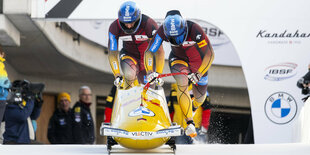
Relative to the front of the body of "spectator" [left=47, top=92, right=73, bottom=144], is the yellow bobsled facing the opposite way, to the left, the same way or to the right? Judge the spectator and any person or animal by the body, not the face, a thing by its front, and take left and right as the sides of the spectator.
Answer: the same way

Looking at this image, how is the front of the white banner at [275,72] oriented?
toward the camera

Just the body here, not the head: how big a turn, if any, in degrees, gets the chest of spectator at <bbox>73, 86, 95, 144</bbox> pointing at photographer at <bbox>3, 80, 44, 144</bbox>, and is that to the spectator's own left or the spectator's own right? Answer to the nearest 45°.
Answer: approximately 90° to the spectator's own right

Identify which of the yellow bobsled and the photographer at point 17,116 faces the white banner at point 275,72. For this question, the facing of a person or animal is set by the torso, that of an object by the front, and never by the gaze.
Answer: the photographer

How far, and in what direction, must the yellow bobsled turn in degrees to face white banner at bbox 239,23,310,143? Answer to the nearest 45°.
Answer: approximately 135° to its left

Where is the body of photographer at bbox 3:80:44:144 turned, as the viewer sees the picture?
to the viewer's right

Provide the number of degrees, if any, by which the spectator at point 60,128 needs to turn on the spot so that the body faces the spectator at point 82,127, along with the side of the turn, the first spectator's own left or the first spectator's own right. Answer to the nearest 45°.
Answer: approximately 45° to the first spectator's own left

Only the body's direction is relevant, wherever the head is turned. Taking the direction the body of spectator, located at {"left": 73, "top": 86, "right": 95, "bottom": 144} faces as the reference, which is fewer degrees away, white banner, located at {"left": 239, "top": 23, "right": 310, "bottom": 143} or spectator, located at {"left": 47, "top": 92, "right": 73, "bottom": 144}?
the white banner

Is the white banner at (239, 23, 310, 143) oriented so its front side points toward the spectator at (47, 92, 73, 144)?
no

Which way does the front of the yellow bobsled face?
toward the camera

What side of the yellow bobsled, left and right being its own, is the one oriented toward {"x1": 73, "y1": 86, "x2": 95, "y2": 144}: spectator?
back

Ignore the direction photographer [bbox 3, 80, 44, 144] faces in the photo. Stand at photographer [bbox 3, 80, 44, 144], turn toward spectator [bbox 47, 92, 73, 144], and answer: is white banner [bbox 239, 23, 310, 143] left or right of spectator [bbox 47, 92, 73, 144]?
right
